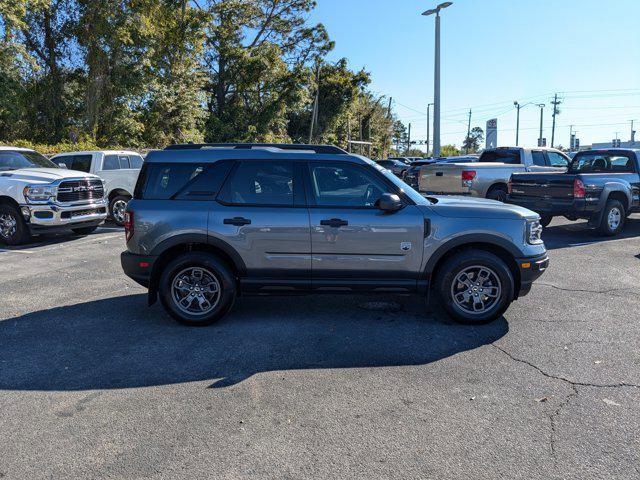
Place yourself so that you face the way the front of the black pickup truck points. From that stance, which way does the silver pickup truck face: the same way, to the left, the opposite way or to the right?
the same way

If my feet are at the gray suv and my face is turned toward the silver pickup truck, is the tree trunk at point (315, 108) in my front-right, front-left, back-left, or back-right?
front-left

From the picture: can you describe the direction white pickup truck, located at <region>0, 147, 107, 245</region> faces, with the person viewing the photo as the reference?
facing the viewer and to the right of the viewer

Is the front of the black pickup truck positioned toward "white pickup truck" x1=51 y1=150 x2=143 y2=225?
no

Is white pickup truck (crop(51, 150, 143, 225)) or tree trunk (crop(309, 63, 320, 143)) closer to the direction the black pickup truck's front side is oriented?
the tree trunk

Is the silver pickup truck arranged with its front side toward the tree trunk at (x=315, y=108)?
no

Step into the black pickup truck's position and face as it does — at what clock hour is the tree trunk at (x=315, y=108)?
The tree trunk is roughly at 9 o'clock from the black pickup truck.

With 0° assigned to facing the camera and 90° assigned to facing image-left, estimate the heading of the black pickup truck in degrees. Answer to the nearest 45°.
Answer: approximately 225°

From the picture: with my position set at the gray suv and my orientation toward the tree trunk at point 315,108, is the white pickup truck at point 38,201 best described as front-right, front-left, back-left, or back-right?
front-left

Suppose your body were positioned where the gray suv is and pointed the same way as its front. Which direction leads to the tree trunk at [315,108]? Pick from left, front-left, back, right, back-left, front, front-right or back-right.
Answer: left

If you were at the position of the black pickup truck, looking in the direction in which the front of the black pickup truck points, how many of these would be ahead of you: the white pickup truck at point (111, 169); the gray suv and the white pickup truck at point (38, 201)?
0

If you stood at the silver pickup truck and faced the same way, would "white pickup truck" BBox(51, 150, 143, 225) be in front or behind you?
behind

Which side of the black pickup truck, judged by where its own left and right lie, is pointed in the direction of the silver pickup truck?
left

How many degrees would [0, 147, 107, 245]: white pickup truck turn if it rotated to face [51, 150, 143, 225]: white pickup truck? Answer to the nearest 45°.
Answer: approximately 90° to its left

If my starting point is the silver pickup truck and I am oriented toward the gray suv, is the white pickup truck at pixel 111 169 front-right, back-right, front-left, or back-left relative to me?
front-right

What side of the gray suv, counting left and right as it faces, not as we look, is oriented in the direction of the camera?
right

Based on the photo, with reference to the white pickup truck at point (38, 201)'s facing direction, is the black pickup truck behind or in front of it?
in front

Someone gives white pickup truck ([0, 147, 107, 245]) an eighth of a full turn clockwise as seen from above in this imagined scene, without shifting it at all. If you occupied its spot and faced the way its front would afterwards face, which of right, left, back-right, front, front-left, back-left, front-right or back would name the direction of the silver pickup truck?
left

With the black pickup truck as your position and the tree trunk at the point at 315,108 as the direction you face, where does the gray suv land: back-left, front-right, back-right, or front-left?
back-left

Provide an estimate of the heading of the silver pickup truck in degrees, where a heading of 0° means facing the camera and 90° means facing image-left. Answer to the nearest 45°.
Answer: approximately 225°
